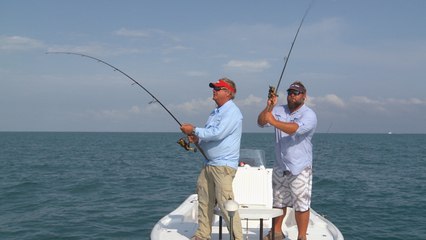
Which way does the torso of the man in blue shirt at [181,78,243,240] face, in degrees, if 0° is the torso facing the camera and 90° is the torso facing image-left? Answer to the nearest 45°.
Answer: approximately 90°

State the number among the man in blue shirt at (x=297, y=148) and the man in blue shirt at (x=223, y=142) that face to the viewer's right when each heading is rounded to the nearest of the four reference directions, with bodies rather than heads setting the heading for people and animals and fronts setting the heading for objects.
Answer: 0

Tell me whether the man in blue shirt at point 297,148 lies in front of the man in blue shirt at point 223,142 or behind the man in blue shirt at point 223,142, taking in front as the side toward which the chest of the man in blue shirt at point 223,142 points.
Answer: behind

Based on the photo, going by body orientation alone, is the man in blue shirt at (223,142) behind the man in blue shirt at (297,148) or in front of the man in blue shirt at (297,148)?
in front

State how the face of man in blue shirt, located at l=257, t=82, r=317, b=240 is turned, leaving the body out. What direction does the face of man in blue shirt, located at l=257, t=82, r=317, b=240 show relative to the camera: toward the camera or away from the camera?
toward the camera

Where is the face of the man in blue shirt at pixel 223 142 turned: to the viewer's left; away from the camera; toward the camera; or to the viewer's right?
to the viewer's left

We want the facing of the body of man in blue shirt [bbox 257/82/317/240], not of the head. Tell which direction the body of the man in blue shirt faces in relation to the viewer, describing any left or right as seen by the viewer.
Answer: facing the viewer and to the left of the viewer
